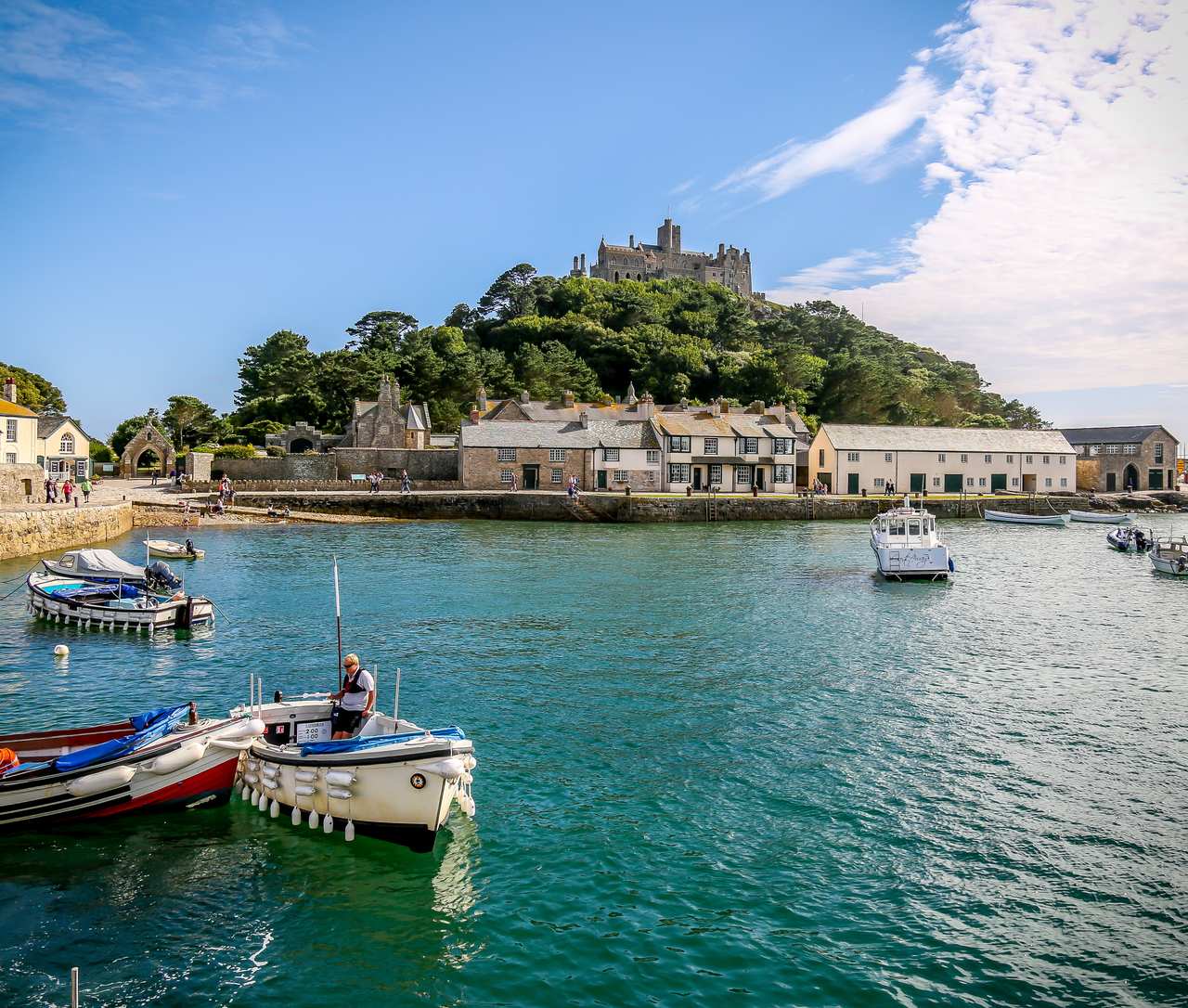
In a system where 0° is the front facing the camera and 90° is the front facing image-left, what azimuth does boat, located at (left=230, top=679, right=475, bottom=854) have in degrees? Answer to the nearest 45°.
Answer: approximately 315°

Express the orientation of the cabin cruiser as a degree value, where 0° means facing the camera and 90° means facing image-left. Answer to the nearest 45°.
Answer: approximately 180°

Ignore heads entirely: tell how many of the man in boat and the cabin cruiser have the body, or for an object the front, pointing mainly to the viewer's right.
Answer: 0

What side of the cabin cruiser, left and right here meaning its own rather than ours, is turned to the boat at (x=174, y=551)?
left

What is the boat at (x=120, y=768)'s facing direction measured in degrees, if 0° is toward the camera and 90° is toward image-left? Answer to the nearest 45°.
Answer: approximately 270°

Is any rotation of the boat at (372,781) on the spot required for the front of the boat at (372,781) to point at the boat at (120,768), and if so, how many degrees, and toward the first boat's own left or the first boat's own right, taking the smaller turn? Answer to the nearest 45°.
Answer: approximately 180°

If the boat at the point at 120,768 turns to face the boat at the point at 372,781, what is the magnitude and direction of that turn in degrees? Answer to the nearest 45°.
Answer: approximately 45° to its right

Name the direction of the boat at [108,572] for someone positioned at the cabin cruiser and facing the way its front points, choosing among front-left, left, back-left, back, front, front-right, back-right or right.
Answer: back-left

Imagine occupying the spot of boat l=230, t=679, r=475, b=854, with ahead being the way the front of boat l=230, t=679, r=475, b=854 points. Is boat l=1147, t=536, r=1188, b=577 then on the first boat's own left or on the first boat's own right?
on the first boat's own left

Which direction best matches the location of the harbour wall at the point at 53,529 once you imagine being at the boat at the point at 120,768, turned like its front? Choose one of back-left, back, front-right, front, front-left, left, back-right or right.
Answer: left
